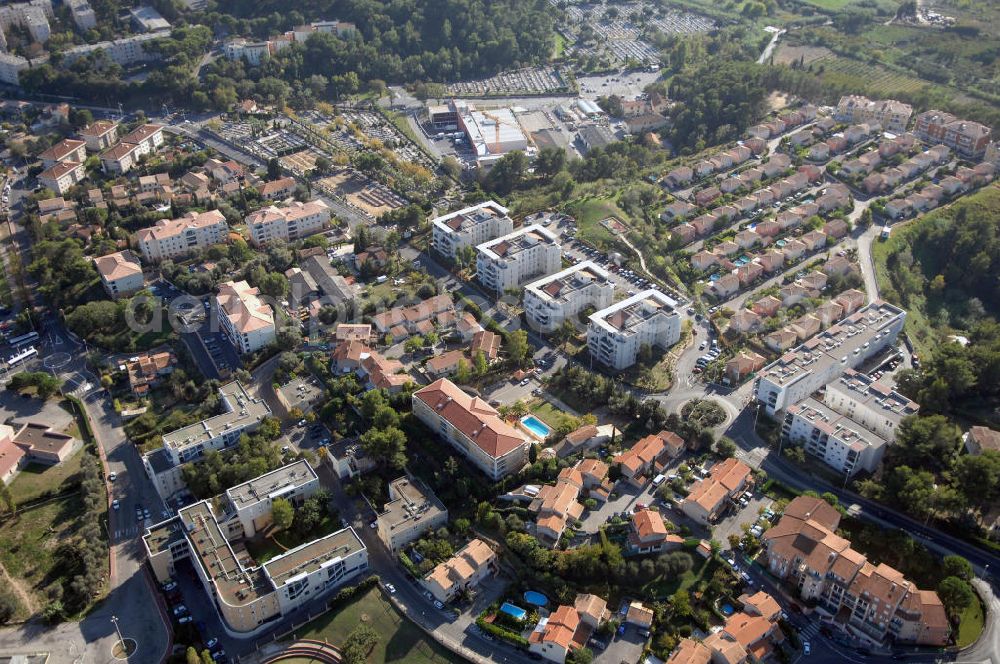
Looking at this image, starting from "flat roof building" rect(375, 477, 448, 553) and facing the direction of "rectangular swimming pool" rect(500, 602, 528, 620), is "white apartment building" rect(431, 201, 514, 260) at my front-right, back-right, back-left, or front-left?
back-left

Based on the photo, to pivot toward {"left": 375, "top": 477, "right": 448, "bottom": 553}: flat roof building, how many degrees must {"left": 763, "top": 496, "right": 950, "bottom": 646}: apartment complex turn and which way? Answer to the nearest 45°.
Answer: approximately 45° to its right

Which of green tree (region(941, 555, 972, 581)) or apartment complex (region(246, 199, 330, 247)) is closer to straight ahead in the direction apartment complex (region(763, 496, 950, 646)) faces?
the apartment complex

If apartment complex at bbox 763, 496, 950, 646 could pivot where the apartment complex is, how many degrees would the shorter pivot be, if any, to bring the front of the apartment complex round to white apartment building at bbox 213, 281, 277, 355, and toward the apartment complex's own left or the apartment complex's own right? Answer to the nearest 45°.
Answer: approximately 45° to the apartment complex's own right

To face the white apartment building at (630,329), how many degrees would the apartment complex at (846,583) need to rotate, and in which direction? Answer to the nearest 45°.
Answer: approximately 90° to its right

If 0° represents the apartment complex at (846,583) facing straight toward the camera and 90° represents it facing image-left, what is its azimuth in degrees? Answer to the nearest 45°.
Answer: approximately 45°

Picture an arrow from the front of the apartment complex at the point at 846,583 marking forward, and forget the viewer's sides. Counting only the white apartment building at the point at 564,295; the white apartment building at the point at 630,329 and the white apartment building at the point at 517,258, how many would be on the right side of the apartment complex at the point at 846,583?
3
